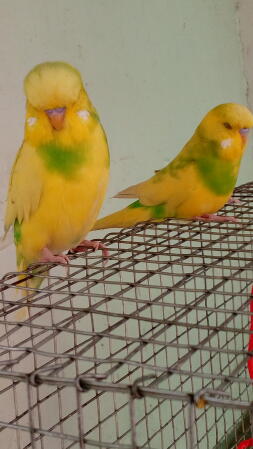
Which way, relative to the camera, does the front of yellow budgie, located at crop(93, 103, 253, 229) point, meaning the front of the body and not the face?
to the viewer's right
